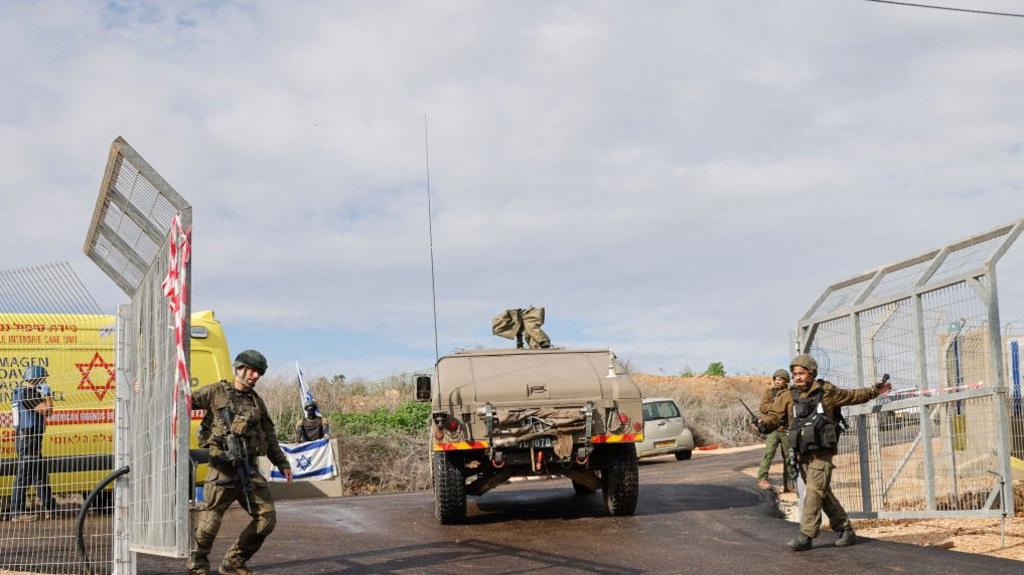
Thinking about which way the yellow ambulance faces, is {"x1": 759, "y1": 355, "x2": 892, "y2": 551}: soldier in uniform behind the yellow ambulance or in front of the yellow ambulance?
in front

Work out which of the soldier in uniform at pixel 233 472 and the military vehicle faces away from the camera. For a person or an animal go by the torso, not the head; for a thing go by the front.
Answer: the military vehicle

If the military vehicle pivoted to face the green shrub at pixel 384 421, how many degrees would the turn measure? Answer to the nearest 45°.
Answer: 0° — it already faces it

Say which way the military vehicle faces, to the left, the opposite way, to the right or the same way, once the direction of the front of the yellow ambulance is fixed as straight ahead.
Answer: to the left

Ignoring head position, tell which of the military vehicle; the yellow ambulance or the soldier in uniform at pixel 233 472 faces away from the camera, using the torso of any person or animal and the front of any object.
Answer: the military vehicle

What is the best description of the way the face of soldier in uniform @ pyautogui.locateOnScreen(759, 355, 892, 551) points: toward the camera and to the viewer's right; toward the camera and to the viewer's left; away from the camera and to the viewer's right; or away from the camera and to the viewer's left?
toward the camera and to the viewer's left

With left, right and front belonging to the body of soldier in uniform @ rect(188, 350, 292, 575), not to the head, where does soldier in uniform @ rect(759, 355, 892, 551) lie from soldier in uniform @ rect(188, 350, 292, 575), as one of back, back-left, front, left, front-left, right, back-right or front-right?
front-left

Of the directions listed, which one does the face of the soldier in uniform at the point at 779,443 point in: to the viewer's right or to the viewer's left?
to the viewer's left

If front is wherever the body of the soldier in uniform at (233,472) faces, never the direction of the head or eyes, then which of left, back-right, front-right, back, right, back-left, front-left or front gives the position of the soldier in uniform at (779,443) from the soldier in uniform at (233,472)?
left

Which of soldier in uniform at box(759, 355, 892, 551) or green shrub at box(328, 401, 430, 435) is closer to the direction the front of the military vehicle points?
the green shrub

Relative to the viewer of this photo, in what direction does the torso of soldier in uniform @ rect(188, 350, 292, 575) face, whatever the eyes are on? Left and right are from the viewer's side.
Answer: facing the viewer and to the right of the viewer

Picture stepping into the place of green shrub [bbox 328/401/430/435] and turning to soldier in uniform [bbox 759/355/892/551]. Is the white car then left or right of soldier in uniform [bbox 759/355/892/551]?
left

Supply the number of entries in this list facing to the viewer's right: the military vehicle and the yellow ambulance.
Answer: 1

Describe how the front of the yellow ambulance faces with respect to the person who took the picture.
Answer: facing to the right of the viewer

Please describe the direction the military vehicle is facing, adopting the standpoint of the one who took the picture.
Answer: facing away from the viewer
